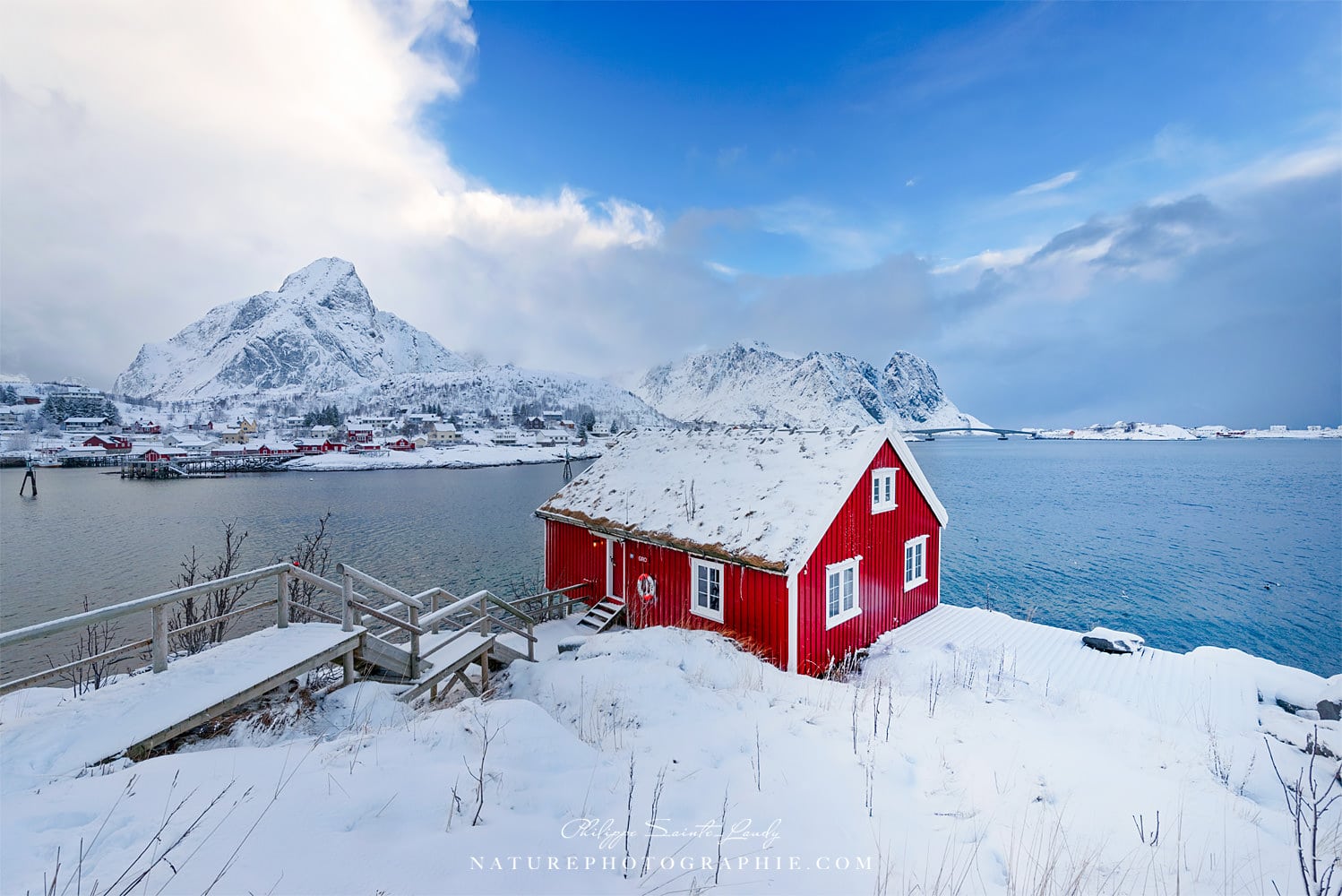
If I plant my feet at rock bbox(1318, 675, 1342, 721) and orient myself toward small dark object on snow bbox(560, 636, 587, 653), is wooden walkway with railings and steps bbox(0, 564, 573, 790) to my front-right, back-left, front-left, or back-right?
front-left

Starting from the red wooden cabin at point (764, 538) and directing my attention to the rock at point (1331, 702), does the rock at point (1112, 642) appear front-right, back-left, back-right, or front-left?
front-left

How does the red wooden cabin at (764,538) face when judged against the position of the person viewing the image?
facing the viewer and to the left of the viewer

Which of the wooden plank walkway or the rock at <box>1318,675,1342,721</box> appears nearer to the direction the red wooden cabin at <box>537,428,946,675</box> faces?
the wooden plank walkway

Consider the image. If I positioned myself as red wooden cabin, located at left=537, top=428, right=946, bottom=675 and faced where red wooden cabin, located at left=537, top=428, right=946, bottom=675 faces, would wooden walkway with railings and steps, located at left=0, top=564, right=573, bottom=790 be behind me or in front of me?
in front

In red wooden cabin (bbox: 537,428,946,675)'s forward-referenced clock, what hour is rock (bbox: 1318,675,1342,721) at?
The rock is roughly at 8 o'clock from the red wooden cabin.

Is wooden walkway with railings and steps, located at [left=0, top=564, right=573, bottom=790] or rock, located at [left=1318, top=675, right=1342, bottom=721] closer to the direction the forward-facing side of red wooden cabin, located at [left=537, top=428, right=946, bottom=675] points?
the wooden walkway with railings and steps

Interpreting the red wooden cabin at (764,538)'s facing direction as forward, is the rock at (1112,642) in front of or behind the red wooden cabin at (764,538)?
behind

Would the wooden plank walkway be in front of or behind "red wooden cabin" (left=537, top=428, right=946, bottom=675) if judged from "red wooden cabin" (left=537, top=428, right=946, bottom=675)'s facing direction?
in front
